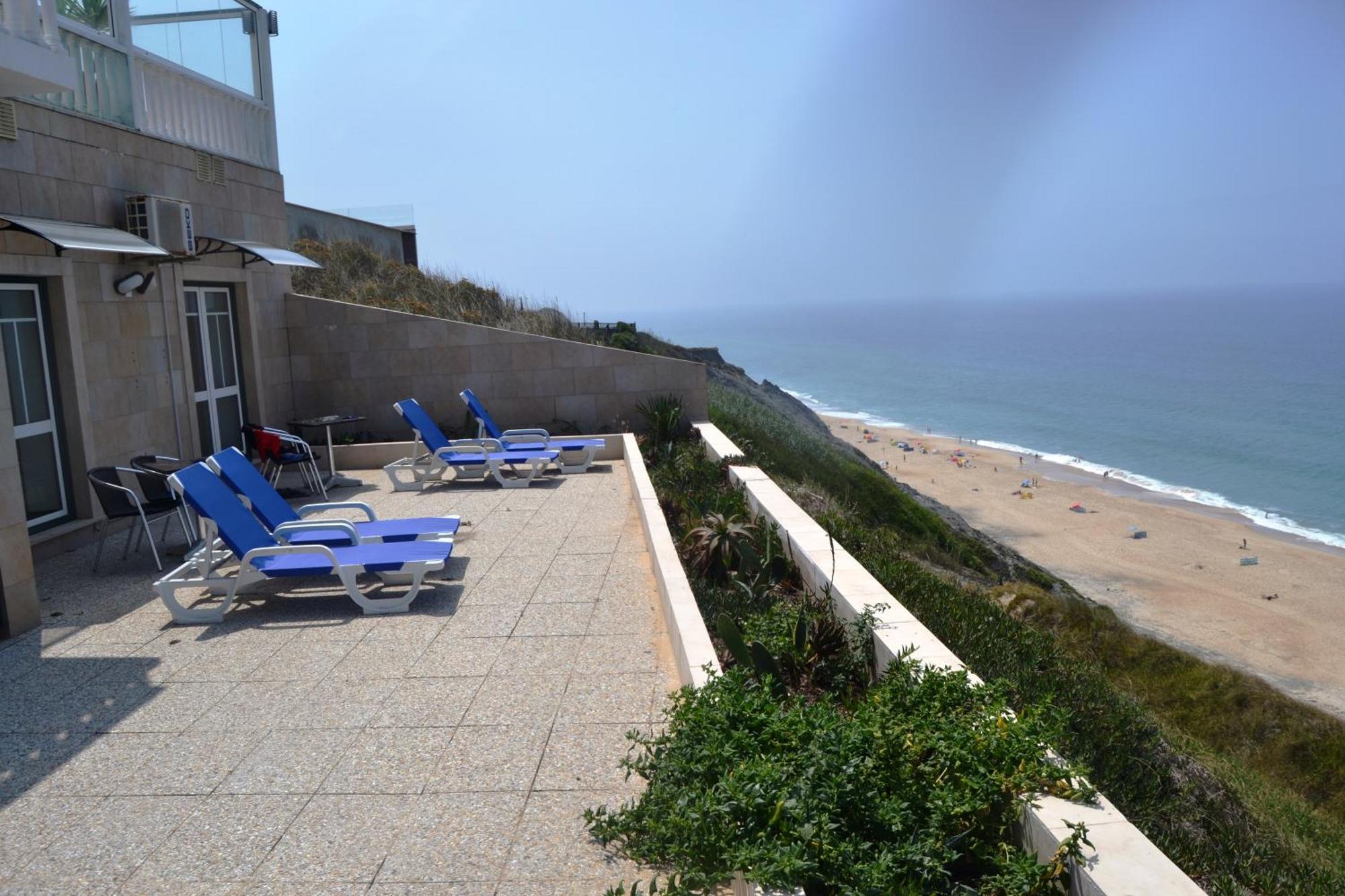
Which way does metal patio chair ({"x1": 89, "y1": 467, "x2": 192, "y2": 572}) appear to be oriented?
to the viewer's right

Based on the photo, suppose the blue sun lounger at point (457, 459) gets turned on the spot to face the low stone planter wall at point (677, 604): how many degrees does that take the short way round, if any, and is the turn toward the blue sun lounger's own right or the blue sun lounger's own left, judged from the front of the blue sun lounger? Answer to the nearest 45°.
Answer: approximately 90° to the blue sun lounger's own right

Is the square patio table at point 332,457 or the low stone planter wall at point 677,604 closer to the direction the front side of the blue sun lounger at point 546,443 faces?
the low stone planter wall

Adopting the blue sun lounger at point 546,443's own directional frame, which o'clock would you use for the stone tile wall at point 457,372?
The stone tile wall is roughly at 8 o'clock from the blue sun lounger.

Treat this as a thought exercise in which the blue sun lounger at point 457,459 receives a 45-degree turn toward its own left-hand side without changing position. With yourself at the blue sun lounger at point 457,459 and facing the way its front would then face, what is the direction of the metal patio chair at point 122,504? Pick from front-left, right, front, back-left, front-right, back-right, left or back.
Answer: back

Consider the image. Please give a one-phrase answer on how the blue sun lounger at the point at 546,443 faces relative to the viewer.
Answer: facing to the right of the viewer

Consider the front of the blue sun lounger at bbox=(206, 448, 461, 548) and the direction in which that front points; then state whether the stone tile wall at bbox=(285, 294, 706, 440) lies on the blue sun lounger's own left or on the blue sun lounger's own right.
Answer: on the blue sun lounger's own left

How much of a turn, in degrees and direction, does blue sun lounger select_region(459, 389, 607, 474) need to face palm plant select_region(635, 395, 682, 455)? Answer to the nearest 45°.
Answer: approximately 45° to its left

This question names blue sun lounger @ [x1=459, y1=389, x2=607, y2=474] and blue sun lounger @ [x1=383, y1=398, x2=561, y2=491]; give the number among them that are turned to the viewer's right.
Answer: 2

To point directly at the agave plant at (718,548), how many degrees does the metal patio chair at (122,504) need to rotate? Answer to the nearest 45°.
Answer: approximately 45° to its right

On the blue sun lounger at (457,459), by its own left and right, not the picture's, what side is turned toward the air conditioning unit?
back

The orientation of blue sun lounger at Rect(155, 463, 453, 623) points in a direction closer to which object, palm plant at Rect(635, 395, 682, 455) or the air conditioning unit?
the palm plant

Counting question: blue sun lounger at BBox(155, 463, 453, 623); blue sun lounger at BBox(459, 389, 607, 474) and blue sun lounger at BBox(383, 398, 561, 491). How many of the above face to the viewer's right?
3

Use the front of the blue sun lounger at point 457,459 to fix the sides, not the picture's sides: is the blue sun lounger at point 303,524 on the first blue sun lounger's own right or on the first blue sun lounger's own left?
on the first blue sun lounger's own right

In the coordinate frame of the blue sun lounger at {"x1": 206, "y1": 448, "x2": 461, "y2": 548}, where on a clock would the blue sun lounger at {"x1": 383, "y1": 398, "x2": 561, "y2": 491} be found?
the blue sun lounger at {"x1": 383, "y1": 398, "x2": 561, "y2": 491} is roughly at 10 o'clock from the blue sun lounger at {"x1": 206, "y1": 448, "x2": 461, "y2": 548}.

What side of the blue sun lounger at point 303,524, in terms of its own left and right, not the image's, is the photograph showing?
right

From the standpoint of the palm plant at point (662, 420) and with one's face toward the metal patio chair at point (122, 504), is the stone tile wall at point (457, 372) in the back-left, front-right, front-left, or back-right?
front-right

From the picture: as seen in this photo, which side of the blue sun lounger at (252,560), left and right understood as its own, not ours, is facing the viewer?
right

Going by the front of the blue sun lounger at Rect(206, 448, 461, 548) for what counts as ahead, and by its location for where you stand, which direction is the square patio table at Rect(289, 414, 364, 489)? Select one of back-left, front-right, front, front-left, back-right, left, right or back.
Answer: left

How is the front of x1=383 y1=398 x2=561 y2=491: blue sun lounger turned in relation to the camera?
facing to the right of the viewer
